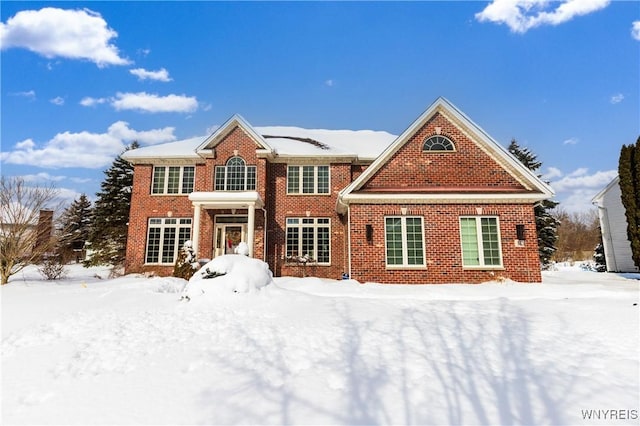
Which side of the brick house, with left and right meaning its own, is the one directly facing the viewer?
front

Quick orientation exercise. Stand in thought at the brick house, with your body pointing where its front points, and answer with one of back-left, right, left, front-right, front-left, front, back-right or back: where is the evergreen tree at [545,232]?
back-left

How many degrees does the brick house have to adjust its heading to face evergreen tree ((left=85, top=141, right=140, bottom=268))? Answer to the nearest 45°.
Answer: approximately 135° to its right

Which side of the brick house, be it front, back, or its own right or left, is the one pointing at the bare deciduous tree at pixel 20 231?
right

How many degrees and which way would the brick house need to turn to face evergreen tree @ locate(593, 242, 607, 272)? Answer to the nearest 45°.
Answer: approximately 135° to its left

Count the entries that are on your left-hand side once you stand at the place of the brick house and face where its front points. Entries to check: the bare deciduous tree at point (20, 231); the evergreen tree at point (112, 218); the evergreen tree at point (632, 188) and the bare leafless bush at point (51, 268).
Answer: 1

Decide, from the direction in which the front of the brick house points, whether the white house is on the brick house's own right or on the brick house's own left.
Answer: on the brick house's own left

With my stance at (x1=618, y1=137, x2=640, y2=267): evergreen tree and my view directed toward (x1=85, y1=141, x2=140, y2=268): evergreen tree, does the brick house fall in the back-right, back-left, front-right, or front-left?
front-left
